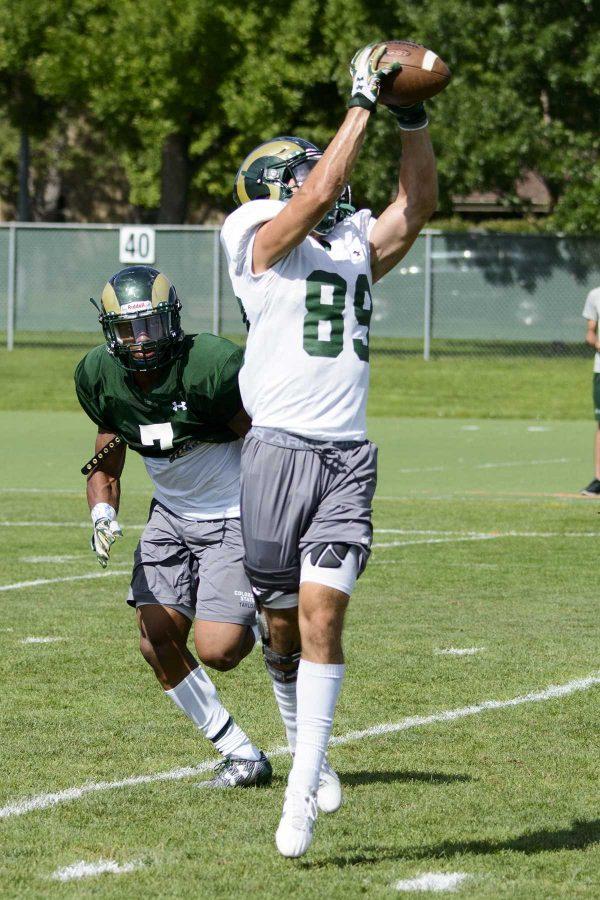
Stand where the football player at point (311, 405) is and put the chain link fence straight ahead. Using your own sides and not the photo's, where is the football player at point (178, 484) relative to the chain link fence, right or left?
left

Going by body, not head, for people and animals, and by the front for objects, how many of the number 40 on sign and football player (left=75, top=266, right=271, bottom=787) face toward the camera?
2

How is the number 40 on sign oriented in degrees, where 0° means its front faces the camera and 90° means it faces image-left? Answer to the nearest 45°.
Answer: approximately 0°

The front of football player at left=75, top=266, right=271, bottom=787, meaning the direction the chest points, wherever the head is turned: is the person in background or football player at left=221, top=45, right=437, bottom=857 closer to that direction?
the football player

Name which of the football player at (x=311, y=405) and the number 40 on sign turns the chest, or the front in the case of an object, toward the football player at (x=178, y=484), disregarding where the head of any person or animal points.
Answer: the number 40 on sign

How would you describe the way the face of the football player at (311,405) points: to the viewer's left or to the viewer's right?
to the viewer's right

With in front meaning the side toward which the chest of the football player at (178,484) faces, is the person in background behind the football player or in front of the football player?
behind

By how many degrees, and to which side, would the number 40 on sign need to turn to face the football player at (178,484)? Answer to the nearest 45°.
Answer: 0° — it already faces them

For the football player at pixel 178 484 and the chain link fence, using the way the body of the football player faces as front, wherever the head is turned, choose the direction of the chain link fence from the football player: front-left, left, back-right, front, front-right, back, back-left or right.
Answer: back

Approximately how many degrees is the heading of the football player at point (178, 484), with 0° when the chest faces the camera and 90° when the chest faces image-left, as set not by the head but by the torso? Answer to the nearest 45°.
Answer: approximately 0°
